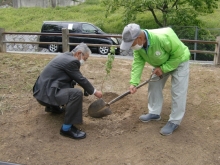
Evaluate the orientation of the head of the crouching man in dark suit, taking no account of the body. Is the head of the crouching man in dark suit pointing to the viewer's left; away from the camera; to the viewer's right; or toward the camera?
to the viewer's right

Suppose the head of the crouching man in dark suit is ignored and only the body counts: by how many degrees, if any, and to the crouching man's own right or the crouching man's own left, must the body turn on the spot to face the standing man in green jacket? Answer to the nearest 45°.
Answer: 0° — they already face them

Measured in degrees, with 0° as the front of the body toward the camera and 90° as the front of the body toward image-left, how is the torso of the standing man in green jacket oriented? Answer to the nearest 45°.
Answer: approximately 45°

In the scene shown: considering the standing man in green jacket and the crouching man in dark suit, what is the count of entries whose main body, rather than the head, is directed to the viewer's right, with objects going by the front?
1

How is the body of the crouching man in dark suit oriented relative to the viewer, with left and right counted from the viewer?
facing to the right of the viewer

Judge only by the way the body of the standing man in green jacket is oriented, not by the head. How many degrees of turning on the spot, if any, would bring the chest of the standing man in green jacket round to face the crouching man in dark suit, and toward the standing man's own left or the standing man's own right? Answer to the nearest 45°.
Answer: approximately 45° to the standing man's own right
